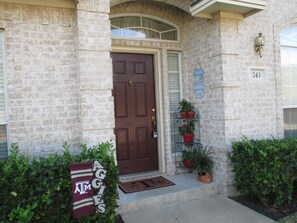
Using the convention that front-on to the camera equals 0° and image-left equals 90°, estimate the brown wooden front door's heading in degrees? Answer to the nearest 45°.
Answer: approximately 315°

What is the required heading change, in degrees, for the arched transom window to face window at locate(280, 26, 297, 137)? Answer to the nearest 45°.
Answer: approximately 45° to its left

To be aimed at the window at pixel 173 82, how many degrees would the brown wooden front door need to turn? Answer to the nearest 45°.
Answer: approximately 45° to its left

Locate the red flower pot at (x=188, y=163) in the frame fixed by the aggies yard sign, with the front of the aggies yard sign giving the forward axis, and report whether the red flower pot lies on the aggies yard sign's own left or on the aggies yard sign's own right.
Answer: on the aggies yard sign's own left

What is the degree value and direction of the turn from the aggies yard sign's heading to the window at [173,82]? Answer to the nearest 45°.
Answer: approximately 135° to its left

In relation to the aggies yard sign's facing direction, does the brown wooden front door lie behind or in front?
behind

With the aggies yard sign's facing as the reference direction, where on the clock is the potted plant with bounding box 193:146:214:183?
The potted plant is roughly at 8 o'clock from the aggies yard sign.

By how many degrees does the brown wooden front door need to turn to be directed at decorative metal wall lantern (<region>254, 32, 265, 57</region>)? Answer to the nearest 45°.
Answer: approximately 45° to its left

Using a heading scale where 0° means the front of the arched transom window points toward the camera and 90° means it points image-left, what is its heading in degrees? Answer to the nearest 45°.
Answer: approximately 315°

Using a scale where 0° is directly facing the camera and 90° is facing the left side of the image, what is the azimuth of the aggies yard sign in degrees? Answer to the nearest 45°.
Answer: approximately 0°
